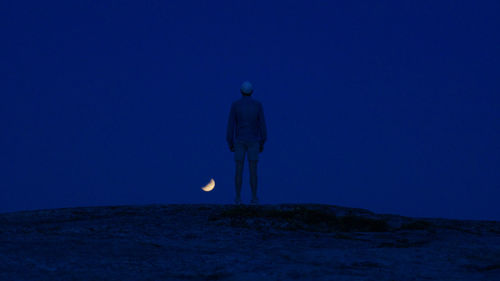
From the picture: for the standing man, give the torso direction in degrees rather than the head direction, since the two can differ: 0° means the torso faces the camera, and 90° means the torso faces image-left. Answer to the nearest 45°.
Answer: approximately 180°
